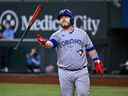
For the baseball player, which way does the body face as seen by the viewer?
toward the camera
